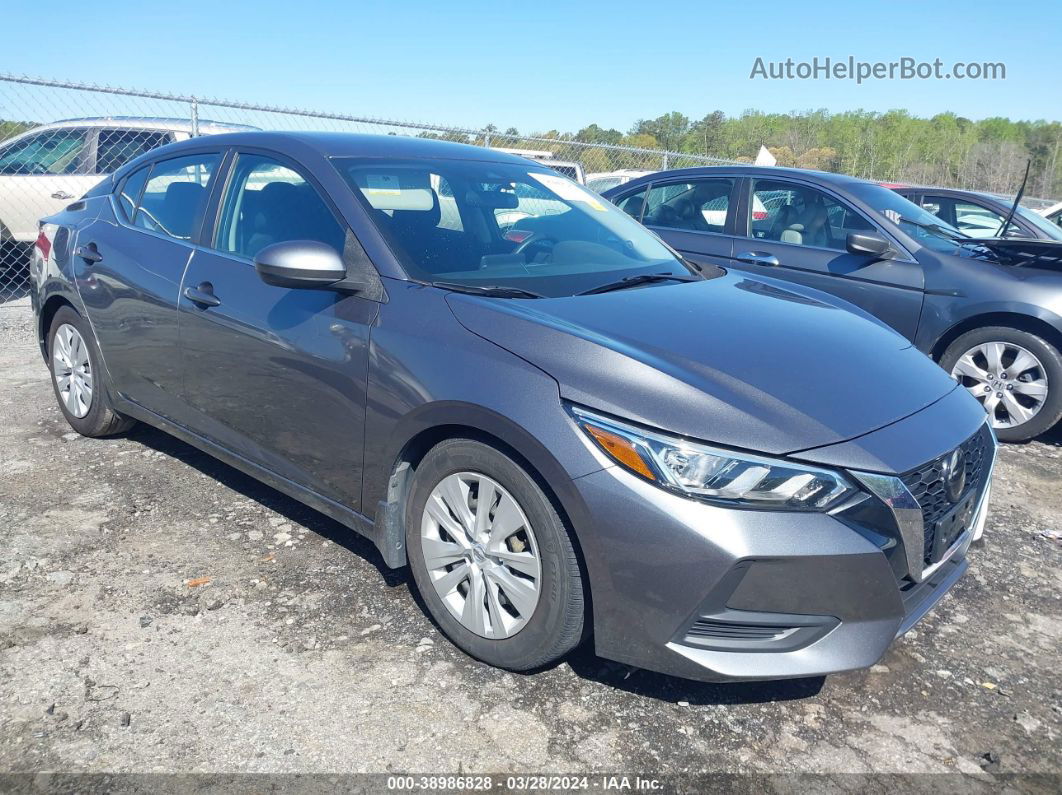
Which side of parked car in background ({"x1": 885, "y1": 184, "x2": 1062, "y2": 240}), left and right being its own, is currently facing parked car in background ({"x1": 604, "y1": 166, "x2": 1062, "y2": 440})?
right

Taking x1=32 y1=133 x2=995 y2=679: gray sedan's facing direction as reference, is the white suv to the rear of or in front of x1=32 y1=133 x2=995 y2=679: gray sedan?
to the rear

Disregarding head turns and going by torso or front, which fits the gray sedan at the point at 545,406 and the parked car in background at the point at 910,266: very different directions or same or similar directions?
same or similar directions

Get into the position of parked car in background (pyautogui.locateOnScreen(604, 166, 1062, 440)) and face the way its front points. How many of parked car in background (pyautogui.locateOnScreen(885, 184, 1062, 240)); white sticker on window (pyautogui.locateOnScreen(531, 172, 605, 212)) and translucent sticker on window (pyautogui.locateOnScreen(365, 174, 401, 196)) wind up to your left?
1

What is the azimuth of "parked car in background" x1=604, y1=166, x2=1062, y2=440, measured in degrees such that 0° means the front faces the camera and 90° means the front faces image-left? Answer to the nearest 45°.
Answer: approximately 270°

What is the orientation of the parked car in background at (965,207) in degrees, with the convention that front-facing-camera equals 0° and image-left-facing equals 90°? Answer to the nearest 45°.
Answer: approximately 270°

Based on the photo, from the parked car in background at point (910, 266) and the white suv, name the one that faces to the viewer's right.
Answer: the parked car in background

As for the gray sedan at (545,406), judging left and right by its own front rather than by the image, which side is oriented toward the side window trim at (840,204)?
left

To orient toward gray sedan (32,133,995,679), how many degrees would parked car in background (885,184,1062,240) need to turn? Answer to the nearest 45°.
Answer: approximately 90° to its right

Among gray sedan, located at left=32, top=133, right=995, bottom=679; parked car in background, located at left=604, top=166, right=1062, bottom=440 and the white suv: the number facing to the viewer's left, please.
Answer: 1

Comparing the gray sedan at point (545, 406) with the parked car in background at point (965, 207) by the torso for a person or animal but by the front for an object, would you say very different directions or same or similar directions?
same or similar directions

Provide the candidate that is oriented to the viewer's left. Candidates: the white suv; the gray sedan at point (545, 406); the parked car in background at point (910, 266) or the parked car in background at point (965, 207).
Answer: the white suv

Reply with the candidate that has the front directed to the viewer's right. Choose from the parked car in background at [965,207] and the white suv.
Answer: the parked car in background

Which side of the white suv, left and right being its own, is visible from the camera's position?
left
